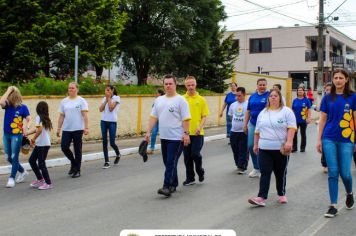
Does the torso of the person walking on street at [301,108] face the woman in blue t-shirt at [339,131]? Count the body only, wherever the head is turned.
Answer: yes

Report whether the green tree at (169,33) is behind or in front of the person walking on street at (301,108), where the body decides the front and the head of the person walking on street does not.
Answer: behind

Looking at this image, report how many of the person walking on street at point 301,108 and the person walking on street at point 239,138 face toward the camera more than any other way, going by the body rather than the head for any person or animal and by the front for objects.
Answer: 2

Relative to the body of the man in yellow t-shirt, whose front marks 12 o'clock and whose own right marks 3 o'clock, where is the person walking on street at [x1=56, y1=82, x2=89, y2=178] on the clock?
The person walking on street is roughly at 2 o'clock from the man in yellow t-shirt.

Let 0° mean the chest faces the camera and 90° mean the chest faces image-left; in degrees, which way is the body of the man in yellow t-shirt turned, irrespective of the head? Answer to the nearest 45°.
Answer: approximately 45°

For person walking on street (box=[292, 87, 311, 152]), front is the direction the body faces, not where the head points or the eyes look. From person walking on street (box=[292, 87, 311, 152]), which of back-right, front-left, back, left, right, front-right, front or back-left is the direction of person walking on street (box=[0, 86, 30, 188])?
front-right

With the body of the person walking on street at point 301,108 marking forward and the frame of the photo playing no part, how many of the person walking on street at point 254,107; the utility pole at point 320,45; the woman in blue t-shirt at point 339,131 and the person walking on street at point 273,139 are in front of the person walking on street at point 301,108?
3

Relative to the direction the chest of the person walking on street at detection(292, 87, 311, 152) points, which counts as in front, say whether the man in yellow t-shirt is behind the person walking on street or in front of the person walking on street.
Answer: in front

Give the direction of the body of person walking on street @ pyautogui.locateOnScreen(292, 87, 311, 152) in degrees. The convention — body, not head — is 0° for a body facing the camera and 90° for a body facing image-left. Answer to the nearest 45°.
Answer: approximately 0°
